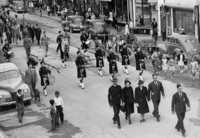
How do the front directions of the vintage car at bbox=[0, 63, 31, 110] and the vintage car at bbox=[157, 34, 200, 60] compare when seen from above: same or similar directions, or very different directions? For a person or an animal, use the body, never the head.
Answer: very different directions

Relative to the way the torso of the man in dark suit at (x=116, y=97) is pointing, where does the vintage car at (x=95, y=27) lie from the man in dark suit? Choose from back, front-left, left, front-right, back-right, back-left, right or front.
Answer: back

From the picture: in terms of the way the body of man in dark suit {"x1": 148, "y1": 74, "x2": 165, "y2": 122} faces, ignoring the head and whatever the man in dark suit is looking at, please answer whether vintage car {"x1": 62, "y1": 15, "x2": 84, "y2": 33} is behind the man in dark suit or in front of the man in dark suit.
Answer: behind

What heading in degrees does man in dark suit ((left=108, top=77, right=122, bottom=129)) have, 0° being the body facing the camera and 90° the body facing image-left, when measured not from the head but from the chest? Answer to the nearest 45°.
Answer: approximately 0°

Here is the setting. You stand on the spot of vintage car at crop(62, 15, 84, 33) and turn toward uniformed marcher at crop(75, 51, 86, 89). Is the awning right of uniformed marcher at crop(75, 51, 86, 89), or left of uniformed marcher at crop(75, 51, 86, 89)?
left

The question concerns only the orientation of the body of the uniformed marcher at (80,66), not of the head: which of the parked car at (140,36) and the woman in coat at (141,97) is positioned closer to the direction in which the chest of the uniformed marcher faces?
the woman in coat

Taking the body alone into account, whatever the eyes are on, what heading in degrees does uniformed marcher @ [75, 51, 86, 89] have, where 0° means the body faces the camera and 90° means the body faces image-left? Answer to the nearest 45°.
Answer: approximately 315°

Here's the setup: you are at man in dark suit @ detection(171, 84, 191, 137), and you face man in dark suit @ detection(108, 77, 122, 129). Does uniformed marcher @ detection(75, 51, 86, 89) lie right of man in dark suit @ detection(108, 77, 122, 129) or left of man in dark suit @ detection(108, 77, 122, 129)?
right

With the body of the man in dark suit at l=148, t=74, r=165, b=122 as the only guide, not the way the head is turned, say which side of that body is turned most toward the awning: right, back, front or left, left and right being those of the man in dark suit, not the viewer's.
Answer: back

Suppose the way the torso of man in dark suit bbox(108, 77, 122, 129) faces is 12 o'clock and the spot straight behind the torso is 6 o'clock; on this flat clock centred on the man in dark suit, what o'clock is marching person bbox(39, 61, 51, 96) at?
The marching person is roughly at 5 o'clock from the man in dark suit.
